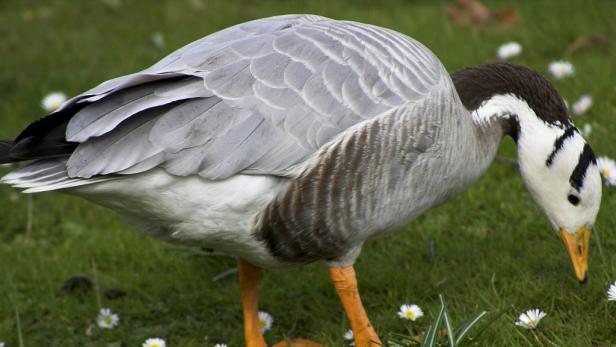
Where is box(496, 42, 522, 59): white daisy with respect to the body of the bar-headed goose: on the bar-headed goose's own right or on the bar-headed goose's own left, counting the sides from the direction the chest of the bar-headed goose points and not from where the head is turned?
on the bar-headed goose's own left

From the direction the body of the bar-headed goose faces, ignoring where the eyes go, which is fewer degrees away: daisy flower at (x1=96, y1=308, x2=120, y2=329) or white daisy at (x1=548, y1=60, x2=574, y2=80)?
the white daisy

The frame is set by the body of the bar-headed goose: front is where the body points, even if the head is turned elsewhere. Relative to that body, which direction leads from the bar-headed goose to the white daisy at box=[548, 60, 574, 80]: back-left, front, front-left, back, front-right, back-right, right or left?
front-left

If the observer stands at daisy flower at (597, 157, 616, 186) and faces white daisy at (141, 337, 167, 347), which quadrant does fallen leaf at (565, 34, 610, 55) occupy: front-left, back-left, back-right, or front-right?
back-right

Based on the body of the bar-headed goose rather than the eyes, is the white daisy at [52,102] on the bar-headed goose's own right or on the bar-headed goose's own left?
on the bar-headed goose's own left

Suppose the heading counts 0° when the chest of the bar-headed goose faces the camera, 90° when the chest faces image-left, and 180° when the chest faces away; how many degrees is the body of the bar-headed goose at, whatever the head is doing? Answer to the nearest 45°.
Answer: approximately 270°

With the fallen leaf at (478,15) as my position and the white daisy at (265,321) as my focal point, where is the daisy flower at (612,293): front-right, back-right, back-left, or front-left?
front-left

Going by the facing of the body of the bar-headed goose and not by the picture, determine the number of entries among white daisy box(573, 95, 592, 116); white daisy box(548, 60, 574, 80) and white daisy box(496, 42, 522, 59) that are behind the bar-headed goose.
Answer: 0

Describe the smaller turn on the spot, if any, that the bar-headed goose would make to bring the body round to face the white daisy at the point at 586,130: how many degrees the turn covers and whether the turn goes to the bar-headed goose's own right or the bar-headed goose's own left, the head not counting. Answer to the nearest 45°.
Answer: approximately 45° to the bar-headed goose's own left

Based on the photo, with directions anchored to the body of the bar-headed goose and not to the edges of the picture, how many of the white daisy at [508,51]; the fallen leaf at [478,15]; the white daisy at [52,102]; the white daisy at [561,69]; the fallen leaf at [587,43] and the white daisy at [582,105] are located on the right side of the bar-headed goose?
0

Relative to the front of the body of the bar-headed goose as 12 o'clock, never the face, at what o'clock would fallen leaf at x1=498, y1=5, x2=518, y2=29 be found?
The fallen leaf is roughly at 10 o'clock from the bar-headed goose.

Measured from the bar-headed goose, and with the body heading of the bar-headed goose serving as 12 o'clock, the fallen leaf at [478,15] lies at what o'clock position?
The fallen leaf is roughly at 10 o'clock from the bar-headed goose.

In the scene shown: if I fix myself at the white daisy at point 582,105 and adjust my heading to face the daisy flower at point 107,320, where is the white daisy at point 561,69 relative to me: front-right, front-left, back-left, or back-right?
back-right
